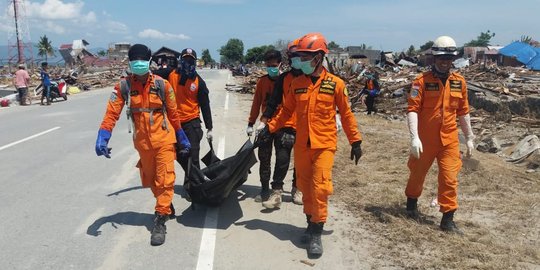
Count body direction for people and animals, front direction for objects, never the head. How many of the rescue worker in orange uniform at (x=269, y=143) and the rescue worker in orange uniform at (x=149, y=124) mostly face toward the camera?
2

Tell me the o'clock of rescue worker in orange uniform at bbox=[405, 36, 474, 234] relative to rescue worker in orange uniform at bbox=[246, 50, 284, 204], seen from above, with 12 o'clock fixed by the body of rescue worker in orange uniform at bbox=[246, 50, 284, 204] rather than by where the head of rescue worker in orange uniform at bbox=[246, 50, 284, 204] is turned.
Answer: rescue worker in orange uniform at bbox=[405, 36, 474, 234] is roughly at 10 o'clock from rescue worker in orange uniform at bbox=[246, 50, 284, 204].

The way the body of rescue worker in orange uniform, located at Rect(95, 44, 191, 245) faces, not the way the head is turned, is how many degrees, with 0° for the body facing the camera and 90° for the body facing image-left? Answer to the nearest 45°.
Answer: approximately 0°

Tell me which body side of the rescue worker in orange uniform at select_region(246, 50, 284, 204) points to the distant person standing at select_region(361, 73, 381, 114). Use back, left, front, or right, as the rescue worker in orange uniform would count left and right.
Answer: back

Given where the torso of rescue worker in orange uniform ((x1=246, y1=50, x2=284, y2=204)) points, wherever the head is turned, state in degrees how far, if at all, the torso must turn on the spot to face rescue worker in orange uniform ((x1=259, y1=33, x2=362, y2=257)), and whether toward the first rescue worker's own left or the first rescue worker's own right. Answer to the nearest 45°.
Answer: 0° — they already face them

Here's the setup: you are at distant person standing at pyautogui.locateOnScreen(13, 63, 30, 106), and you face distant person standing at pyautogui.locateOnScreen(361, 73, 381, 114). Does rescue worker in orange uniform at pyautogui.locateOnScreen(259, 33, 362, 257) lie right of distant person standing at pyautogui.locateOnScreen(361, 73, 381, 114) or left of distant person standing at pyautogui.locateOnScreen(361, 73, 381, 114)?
right

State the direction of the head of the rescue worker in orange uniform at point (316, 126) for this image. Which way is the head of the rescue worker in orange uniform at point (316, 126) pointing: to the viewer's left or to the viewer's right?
to the viewer's left

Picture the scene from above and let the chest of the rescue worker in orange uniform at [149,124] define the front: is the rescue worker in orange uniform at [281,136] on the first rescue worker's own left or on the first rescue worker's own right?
on the first rescue worker's own left

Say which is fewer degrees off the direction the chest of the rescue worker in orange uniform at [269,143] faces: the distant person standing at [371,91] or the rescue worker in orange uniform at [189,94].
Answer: the rescue worker in orange uniform
